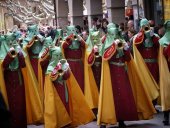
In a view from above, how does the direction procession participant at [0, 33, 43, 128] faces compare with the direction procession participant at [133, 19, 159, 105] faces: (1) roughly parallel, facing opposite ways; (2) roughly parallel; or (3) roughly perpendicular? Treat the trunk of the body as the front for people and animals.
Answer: roughly parallel

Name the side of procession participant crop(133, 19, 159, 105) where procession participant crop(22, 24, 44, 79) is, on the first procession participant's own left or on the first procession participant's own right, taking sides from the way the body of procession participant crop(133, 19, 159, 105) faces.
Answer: on the first procession participant's own right

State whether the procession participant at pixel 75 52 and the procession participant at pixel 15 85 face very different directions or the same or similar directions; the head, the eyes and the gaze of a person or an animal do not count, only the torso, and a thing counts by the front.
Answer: same or similar directions

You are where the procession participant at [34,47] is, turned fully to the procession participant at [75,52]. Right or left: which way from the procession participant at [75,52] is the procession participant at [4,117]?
right

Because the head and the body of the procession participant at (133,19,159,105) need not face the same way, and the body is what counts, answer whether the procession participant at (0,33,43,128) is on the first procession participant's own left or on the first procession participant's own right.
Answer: on the first procession participant's own right

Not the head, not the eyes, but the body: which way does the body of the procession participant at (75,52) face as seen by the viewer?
toward the camera

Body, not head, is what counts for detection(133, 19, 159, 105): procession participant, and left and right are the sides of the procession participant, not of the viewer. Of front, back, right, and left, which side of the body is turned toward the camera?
front

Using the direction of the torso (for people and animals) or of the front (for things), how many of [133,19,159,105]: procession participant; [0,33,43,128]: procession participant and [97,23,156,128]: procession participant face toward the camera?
3

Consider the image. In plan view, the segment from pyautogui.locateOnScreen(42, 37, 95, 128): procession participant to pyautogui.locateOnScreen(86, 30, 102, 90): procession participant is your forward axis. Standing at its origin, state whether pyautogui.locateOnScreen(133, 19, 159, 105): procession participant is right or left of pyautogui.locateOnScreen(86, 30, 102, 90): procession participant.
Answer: right

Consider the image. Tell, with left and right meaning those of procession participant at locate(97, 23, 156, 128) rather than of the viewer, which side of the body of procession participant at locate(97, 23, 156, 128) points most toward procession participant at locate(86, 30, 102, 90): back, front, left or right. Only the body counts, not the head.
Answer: back

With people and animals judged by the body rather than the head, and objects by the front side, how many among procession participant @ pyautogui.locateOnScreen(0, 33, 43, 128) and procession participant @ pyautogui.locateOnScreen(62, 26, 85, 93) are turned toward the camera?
2

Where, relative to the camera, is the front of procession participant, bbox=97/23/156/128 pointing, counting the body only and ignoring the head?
toward the camera

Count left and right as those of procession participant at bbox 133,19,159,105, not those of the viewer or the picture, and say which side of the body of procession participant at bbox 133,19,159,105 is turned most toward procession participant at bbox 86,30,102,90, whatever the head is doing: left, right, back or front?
right
